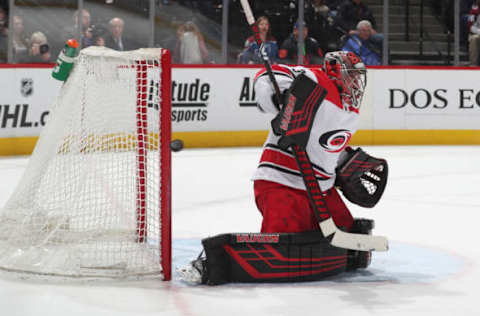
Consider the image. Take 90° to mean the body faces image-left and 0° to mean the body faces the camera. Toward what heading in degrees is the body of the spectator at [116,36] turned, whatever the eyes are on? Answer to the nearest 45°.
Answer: approximately 0°

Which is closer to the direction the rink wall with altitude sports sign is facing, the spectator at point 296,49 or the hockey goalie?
the hockey goalie

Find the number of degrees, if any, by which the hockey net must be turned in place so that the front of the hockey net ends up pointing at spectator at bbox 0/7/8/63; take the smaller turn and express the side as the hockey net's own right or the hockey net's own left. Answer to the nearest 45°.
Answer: approximately 90° to the hockey net's own left

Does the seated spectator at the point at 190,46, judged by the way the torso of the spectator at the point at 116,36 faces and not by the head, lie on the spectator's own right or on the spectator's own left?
on the spectator's own left

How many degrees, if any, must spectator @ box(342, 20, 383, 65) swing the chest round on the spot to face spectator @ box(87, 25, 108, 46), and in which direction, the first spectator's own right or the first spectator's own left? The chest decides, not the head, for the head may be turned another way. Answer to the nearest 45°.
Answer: approximately 45° to the first spectator's own right
